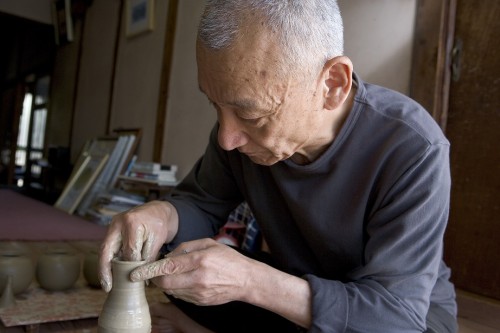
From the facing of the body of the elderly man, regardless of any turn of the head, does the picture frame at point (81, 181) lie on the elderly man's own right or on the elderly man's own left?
on the elderly man's own right

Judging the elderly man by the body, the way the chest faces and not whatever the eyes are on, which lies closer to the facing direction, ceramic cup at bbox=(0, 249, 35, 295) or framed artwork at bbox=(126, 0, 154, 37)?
the ceramic cup

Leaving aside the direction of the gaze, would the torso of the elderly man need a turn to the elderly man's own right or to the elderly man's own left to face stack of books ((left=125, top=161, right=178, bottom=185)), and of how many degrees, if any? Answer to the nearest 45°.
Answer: approximately 90° to the elderly man's own right

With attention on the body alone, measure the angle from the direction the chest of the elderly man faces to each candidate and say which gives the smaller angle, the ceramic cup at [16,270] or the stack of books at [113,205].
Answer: the ceramic cup

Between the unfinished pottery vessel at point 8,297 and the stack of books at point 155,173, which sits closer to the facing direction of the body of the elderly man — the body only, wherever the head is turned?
the unfinished pottery vessel

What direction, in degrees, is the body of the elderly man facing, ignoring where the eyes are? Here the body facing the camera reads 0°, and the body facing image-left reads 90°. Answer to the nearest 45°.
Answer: approximately 45°
